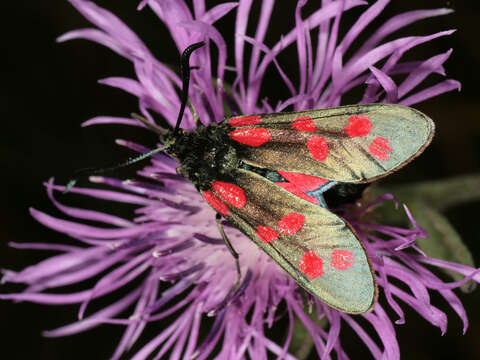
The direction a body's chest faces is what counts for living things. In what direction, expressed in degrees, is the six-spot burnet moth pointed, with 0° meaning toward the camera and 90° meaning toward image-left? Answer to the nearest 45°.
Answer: approximately 90°
